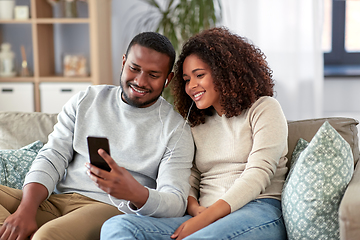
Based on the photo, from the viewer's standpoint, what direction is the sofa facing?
toward the camera

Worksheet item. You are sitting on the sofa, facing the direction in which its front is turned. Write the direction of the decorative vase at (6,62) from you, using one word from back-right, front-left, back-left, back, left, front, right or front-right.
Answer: back-right

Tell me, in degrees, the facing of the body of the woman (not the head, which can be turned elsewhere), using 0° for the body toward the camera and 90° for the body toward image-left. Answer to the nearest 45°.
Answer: approximately 45°

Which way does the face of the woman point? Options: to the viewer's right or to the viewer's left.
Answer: to the viewer's left

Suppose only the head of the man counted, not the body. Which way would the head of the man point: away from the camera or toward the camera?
toward the camera

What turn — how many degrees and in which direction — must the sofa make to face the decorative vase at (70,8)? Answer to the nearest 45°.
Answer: approximately 135° to its right
